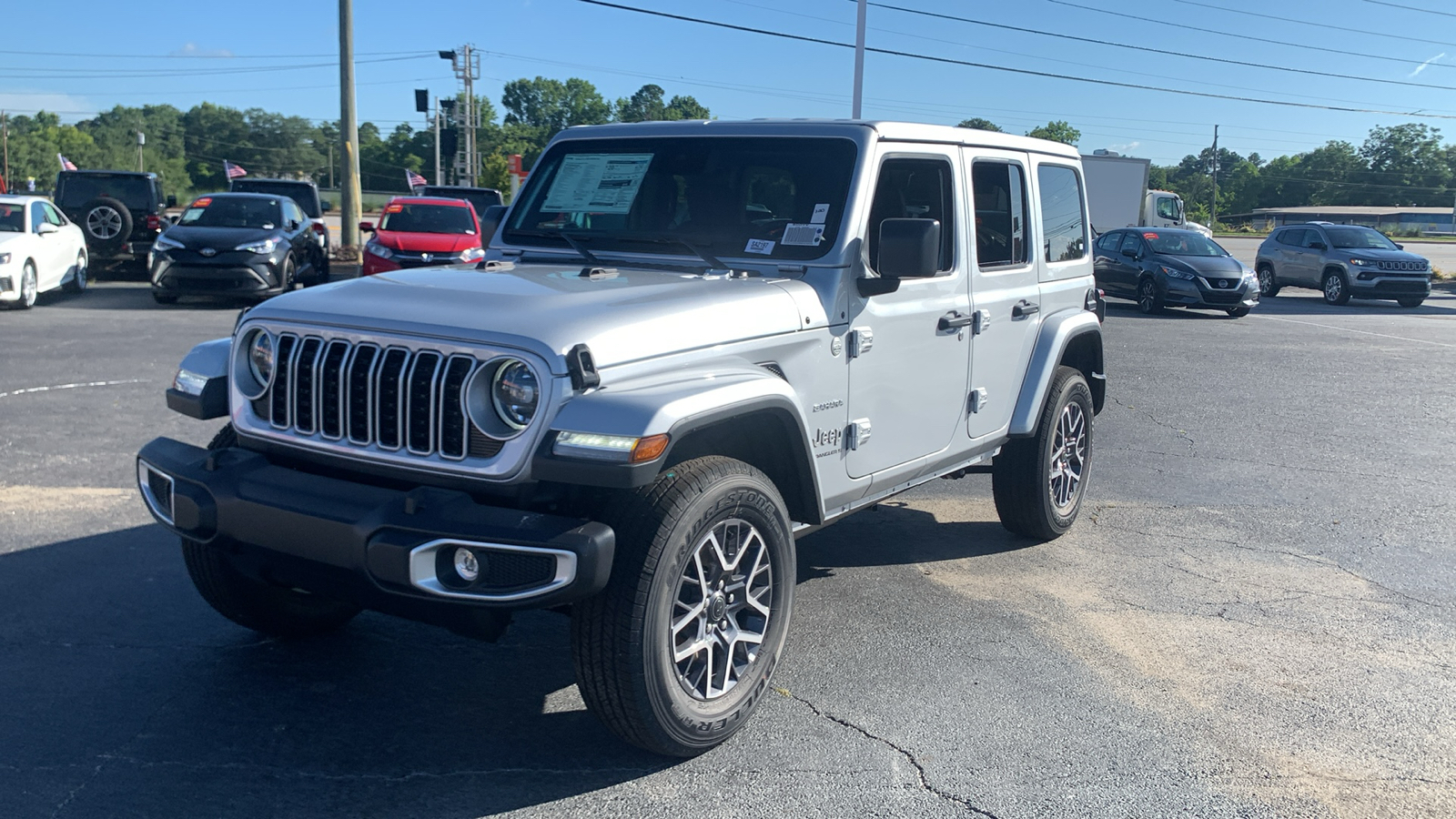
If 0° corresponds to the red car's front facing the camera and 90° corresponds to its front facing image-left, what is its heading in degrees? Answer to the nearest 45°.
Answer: approximately 0°

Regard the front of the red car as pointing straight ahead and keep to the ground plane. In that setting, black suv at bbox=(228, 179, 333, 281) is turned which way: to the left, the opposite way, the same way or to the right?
the opposite way

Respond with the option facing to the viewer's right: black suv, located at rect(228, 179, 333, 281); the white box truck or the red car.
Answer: the white box truck

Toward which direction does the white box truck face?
to the viewer's right

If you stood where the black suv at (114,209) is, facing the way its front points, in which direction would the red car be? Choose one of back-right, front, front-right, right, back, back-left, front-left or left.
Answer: back-right

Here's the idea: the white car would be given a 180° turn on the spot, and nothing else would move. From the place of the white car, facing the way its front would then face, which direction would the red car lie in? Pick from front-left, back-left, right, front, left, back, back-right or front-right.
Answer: front-right

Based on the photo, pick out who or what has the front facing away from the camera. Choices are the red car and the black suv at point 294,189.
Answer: the black suv

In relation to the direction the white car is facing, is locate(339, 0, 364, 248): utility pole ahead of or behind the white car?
behind

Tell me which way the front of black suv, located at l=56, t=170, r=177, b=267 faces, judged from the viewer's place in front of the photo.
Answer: facing away from the viewer

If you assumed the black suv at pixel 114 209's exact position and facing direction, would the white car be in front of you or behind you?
behind

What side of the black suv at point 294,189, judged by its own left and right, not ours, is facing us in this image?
back

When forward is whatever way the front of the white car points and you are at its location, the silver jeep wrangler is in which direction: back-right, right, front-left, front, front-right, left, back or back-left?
front-left
